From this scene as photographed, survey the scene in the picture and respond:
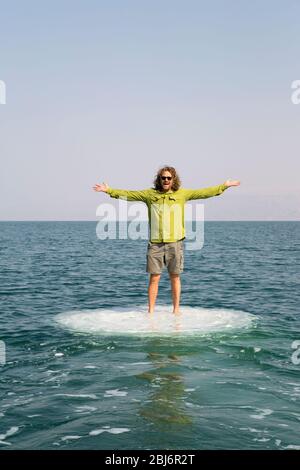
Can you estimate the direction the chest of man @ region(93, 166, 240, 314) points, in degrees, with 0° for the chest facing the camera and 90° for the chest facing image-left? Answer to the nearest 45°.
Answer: approximately 0°
